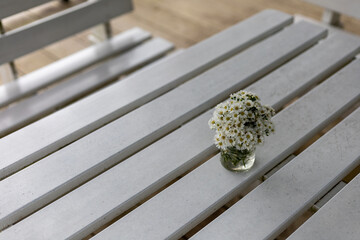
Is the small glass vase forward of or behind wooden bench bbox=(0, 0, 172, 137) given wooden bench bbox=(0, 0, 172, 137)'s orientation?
forward

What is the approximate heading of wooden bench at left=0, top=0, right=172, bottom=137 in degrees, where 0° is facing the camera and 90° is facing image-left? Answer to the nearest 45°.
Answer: approximately 315°

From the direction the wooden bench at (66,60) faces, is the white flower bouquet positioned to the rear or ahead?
ahead
